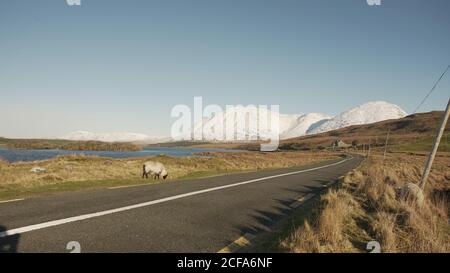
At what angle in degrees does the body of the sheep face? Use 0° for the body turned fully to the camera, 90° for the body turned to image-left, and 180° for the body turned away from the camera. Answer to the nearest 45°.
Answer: approximately 270°
